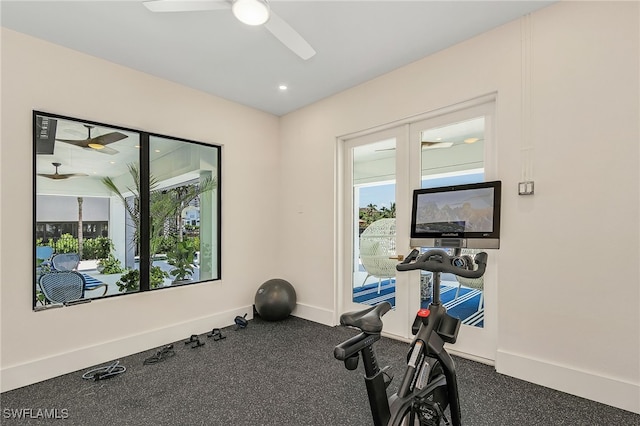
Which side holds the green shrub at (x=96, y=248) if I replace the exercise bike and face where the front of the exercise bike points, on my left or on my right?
on my left

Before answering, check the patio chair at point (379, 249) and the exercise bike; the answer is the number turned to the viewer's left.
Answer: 0

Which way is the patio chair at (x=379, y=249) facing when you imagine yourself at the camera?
facing away from the viewer and to the right of the viewer

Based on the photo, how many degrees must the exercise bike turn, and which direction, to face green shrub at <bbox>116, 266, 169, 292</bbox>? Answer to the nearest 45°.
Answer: approximately 135° to its left

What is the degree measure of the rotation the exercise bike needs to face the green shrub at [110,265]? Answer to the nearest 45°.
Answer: approximately 135° to its left

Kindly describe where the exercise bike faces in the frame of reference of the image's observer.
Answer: facing away from the viewer and to the right of the viewer
